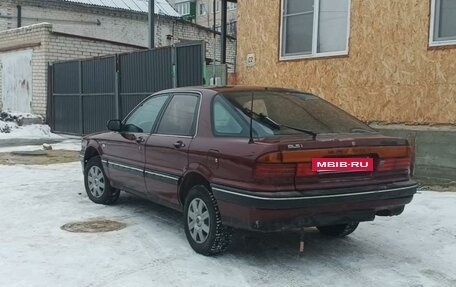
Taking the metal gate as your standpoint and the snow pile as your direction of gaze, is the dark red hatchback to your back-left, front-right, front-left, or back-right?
back-left

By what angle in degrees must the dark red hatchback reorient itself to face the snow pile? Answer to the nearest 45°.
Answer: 0° — it already faces it

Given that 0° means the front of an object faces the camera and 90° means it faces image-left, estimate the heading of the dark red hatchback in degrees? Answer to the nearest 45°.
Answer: approximately 135°
